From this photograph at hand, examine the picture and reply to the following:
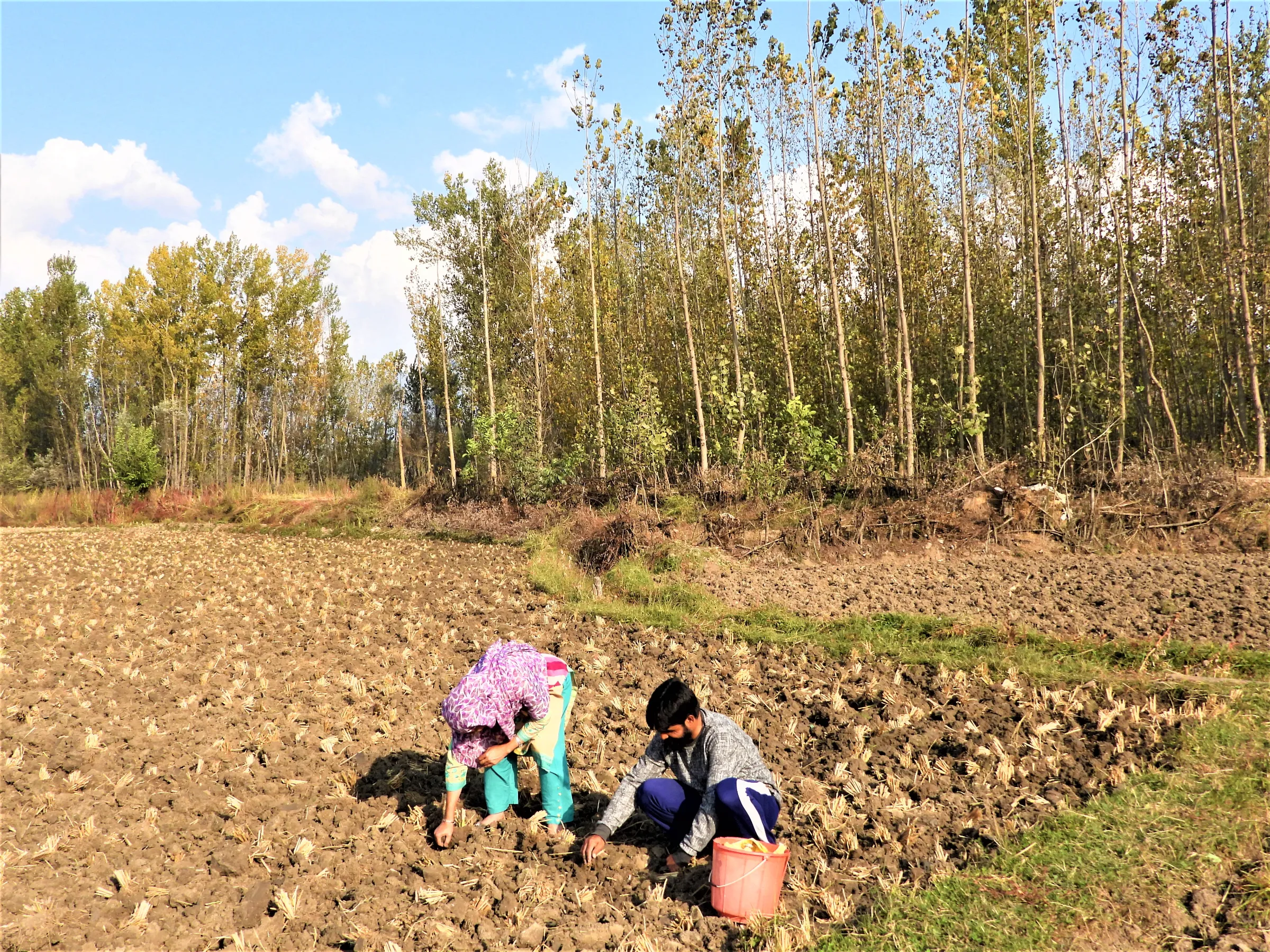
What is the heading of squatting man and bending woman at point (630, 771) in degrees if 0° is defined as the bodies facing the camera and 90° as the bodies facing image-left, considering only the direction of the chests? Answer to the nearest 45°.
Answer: approximately 45°

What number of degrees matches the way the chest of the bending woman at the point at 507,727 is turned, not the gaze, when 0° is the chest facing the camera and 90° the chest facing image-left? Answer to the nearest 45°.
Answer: approximately 45°
